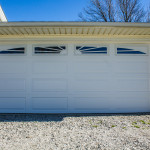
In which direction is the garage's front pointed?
toward the camera
